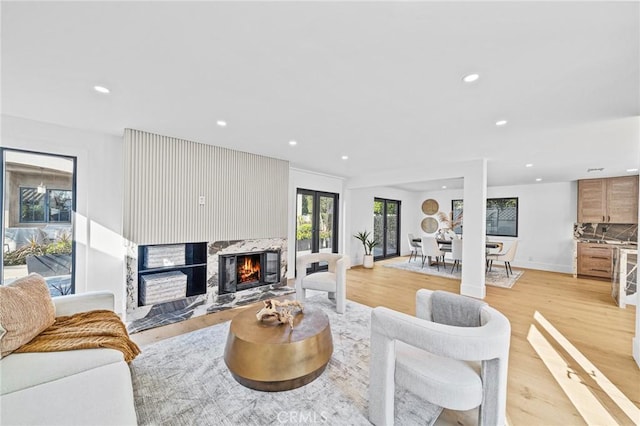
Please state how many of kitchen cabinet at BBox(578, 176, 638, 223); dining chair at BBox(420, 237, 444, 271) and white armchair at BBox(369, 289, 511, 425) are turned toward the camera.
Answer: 1

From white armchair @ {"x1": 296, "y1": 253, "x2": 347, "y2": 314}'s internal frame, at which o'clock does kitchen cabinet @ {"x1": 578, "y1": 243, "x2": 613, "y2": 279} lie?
The kitchen cabinet is roughly at 7 o'clock from the white armchair.

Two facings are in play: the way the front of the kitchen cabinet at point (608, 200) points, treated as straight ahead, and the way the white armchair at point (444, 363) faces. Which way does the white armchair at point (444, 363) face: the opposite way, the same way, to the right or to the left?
to the right

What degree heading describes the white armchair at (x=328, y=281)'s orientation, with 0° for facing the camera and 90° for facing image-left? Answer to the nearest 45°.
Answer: approximately 45°

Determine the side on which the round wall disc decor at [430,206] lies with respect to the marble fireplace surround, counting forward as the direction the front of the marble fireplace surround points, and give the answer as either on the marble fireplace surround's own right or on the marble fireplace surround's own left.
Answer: on the marble fireplace surround's own left

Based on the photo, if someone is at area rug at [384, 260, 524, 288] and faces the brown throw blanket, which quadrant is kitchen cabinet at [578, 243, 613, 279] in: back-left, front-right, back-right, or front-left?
back-left

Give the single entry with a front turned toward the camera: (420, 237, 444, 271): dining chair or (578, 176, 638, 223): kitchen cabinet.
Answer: the kitchen cabinet

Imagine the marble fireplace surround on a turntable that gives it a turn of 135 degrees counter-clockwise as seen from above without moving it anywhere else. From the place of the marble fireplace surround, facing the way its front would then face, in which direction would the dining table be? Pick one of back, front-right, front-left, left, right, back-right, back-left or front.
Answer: right

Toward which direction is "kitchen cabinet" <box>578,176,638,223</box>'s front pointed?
toward the camera

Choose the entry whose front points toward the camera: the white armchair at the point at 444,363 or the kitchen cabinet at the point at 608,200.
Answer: the kitchen cabinet

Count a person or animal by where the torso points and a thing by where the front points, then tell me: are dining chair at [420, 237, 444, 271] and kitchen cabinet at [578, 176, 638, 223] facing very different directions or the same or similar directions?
very different directions

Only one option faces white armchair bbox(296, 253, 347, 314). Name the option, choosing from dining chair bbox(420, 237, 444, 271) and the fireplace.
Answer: the fireplace

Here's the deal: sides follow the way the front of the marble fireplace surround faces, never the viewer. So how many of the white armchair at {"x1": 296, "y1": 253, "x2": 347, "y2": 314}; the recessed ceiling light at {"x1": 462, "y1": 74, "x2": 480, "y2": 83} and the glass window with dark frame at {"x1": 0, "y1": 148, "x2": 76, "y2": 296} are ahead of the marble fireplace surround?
2

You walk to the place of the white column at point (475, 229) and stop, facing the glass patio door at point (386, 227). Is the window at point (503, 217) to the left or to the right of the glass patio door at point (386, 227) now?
right

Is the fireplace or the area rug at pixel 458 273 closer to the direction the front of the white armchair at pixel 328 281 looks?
the fireplace

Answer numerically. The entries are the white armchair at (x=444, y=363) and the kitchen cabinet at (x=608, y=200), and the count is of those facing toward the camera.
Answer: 1

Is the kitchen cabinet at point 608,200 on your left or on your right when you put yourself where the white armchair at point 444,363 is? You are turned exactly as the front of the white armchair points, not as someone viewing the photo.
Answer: on your right
